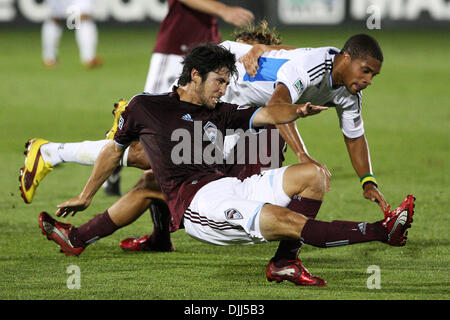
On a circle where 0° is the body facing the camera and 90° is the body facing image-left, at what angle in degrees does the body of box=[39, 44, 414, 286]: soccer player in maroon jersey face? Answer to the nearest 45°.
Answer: approximately 315°

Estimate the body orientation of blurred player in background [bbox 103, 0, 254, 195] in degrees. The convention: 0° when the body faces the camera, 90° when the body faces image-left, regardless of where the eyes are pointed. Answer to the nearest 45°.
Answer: approximately 270°

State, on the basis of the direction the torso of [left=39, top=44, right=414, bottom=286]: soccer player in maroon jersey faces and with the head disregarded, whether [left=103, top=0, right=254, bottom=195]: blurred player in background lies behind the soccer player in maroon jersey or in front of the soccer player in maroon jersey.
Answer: behind
